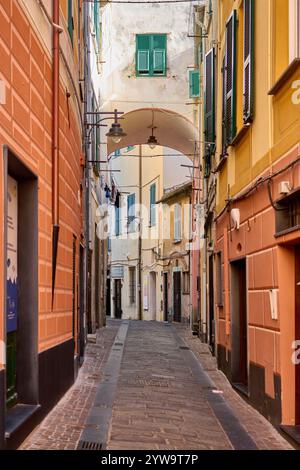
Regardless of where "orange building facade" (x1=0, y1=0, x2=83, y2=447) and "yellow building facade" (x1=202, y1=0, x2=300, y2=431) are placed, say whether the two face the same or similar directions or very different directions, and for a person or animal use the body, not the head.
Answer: very different directions

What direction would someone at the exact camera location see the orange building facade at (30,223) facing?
facing to the right of the viewer

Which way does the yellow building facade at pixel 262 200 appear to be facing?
to the viewer's left

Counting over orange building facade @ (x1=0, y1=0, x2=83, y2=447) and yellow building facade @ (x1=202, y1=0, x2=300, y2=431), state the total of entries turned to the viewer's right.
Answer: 1
